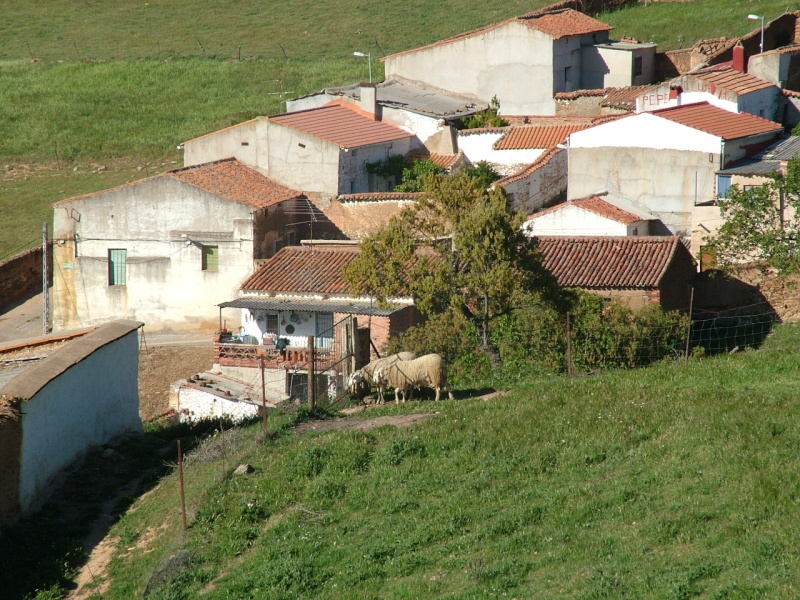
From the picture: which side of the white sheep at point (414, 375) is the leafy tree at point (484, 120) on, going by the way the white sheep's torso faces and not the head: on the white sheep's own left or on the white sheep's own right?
on the white sheep's own right

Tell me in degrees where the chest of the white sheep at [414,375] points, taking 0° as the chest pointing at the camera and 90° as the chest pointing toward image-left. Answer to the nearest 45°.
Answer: approximately 90°

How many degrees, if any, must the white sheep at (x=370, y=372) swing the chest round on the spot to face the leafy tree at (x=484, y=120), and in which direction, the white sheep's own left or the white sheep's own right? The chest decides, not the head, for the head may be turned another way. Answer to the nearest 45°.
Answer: approximately 90° to the white sheep's own right

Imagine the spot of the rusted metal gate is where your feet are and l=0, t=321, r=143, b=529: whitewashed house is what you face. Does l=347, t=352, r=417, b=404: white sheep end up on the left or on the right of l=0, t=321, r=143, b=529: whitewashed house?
left

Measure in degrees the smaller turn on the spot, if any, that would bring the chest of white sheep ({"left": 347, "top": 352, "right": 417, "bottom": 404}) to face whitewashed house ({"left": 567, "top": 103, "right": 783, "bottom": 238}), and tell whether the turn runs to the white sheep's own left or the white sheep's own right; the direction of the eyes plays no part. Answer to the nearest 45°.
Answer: approximately 135° to the white sheep's own right

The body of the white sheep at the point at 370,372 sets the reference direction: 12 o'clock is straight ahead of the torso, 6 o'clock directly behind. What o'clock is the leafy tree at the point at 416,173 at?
The leafy tree is roughly at 3 o'clock from the white sheep.

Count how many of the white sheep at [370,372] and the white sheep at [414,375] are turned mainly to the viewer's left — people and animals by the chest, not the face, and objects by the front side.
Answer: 2

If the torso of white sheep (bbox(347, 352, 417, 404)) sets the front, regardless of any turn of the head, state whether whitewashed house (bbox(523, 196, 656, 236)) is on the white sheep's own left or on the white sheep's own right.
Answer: on the white sheep's own right

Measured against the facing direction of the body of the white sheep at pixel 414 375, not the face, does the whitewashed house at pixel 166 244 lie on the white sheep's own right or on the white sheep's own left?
on the white sheep's own right

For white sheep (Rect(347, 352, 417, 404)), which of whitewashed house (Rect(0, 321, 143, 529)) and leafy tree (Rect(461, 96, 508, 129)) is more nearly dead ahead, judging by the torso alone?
the whitewashed house

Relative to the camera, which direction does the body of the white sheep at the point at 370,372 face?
to the viewer's left

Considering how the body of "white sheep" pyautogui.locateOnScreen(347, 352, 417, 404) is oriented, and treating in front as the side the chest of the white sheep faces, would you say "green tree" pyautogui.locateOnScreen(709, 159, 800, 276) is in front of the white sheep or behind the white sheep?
behind
